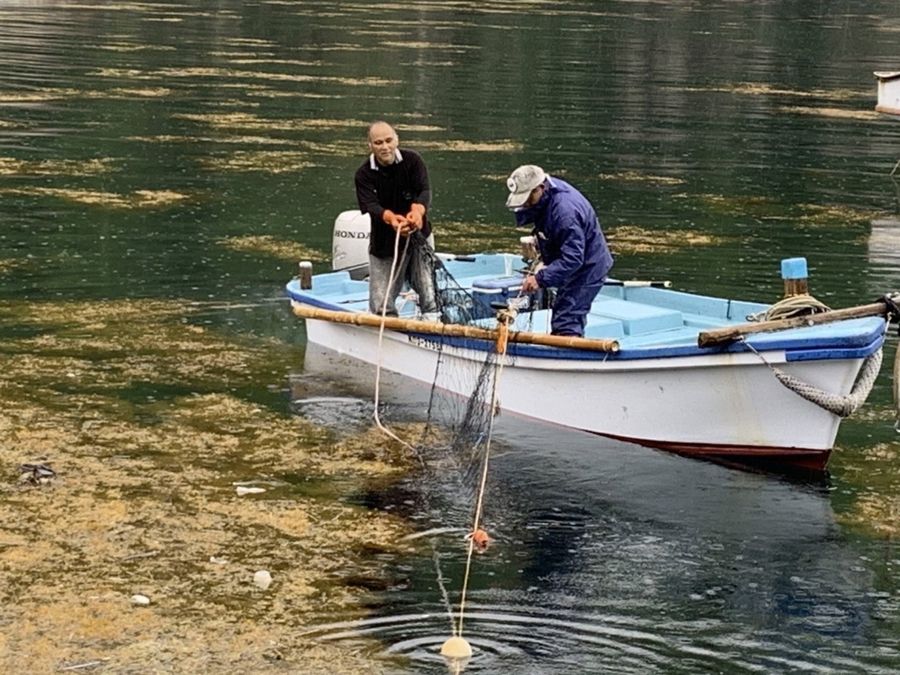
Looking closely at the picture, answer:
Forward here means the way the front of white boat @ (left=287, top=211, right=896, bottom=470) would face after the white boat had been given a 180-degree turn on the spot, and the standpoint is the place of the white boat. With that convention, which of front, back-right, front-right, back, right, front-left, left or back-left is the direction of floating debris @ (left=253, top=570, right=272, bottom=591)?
left

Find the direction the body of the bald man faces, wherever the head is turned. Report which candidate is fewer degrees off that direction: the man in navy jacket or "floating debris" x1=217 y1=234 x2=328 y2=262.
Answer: the man in navy jacket

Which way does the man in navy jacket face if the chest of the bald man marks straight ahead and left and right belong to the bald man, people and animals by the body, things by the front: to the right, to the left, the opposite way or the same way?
to the right

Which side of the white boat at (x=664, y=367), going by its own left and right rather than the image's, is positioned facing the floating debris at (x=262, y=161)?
back

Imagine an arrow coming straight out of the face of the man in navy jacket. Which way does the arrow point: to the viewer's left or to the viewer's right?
to the viewer's left

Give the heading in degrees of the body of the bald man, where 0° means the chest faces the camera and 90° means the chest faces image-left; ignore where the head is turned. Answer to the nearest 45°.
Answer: approximately 0°

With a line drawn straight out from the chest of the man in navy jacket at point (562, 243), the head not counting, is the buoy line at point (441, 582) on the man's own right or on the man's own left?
on the man's own left

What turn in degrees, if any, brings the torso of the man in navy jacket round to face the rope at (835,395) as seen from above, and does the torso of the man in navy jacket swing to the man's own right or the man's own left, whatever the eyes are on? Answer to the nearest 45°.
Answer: approximately 135° to the man's own left

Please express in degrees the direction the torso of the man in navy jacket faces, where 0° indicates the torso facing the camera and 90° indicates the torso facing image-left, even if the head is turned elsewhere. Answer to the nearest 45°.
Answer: approximately 90°

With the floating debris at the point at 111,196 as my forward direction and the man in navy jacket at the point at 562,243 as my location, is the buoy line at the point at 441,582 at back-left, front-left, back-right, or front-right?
back-left

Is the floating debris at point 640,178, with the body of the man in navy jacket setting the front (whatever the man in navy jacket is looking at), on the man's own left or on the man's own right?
on the man's own right

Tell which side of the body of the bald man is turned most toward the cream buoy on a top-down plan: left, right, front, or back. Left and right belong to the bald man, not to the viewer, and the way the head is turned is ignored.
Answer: front

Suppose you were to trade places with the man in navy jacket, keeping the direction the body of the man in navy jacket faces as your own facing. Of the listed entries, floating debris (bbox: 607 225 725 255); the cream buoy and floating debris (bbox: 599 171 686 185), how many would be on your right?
2

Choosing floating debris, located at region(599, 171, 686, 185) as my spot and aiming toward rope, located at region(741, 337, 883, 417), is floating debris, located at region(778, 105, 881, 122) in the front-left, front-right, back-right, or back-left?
back-left

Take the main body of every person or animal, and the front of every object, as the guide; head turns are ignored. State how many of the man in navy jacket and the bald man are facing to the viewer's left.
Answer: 1

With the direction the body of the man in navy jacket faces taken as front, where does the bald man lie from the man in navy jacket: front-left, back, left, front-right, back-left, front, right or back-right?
front-right
